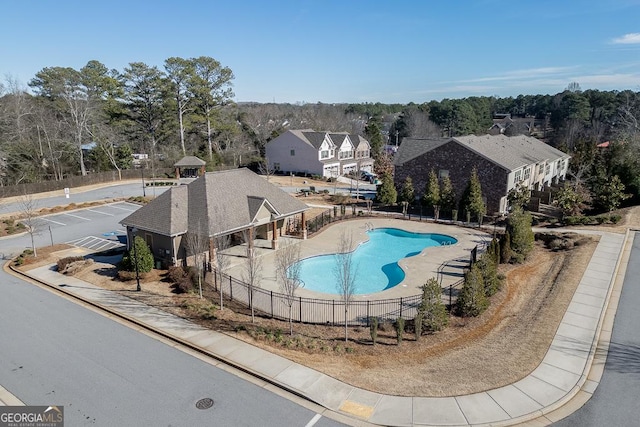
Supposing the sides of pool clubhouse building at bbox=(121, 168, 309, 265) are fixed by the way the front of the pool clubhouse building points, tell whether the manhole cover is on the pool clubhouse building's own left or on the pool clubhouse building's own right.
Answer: on the pool clubhouse building's own right

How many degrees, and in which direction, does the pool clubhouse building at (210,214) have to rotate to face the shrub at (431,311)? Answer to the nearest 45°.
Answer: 0° — it already faces it

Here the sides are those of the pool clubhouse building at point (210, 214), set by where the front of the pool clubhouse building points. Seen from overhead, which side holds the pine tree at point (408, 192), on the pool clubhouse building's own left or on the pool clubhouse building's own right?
on the pool clubhouse building's own left

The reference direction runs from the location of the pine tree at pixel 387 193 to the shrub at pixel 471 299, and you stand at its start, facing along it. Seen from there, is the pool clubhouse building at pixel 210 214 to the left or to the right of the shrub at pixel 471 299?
right

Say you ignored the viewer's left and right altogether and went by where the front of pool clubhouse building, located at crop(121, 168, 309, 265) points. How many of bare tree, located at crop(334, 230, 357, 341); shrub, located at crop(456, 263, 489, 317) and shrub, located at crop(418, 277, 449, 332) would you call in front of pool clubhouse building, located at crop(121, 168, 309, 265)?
3

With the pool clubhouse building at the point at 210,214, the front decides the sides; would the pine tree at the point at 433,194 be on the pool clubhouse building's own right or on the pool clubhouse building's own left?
on the pool clubhouse building's own left

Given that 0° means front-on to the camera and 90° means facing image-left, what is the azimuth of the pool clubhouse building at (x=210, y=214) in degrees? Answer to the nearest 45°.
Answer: approximately 315°

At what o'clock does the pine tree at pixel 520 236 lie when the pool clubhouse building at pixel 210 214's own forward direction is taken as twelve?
The pine tree is roughly at 11 o'clock from the pool clubhouse building.

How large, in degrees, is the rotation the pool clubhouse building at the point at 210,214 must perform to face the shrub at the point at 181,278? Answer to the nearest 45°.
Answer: approximately 45° to its right

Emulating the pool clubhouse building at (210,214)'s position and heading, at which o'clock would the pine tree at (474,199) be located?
The pine tree is roughly at 10 o'clock from the pool clubhouse building.

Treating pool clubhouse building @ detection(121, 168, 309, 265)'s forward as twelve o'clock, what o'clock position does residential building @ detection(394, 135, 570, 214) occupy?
residential building @ detection(394, 135, 570, 214) is roughly at 10 o'clock from pool clubhouse building @ detection(121, 168, 309, 265).

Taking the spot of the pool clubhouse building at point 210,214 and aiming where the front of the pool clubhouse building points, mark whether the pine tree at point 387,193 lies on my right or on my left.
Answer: on my left

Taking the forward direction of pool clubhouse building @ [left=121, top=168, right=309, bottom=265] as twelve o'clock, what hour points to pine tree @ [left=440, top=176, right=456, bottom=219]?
The pine tree is roughly at 10 o'clock from the pool clubhouse building.

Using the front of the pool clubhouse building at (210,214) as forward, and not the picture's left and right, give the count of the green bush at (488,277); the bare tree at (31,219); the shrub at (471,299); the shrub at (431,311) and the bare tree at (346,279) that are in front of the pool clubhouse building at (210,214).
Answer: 4

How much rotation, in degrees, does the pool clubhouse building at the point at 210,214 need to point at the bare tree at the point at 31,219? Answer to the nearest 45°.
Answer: approximately 180°
